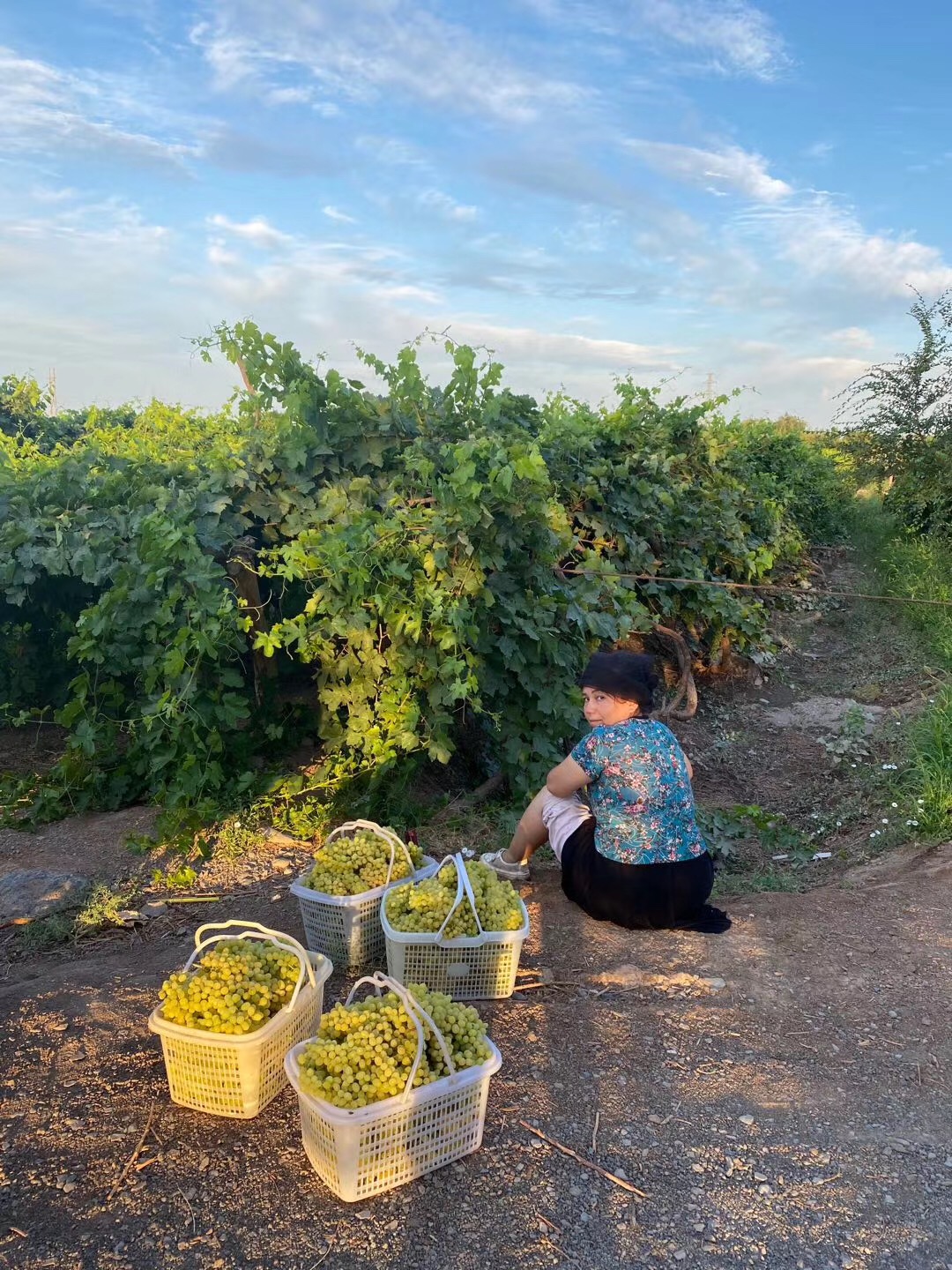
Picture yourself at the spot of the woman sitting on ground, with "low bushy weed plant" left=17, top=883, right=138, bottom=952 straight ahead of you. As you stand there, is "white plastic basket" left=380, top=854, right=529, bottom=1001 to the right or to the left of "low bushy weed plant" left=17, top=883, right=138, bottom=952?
left

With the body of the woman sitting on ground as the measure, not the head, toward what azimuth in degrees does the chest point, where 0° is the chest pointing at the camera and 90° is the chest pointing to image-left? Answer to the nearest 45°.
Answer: approximately 135°

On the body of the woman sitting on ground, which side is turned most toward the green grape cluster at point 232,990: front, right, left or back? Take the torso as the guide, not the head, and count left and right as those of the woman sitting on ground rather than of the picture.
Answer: left

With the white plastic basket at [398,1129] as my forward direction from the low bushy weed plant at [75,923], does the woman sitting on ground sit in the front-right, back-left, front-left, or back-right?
front-left

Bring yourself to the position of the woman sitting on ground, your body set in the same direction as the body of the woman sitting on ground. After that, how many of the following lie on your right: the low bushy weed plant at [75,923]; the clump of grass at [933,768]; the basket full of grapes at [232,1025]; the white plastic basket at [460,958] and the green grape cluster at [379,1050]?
1

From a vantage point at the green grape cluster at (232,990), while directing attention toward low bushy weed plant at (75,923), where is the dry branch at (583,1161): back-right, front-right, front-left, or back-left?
back-right

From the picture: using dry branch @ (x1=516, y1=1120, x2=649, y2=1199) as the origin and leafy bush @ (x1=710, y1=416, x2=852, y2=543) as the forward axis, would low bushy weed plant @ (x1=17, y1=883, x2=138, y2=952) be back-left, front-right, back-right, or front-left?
front-left

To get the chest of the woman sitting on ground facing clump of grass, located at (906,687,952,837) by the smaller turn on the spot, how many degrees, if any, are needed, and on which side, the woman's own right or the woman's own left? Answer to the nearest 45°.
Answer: approximately 90° to the woman's own right

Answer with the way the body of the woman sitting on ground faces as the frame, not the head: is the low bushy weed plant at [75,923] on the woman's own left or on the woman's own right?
on the woman's own left

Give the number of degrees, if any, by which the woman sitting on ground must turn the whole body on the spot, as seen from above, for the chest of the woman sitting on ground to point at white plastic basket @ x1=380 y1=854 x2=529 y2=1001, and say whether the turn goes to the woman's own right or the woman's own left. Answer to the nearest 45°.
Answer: approximately 90° to the woman's own left

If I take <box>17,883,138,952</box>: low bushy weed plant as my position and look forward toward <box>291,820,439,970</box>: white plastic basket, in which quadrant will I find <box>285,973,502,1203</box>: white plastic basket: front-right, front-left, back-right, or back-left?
front-right
